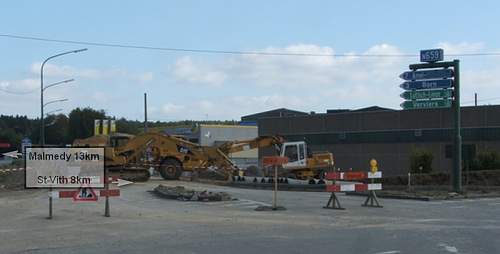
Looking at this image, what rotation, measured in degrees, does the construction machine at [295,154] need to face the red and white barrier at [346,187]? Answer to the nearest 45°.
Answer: approximately 90° to its left

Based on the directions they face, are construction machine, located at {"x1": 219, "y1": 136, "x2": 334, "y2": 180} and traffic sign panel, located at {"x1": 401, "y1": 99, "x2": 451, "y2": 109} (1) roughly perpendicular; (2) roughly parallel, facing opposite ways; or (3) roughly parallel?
roughly perpendicular

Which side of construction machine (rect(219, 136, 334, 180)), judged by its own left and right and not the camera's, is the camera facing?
left

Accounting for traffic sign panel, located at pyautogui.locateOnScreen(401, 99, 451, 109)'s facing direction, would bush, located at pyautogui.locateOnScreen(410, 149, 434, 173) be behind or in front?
behind

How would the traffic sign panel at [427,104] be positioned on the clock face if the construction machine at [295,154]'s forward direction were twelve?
The traffic sign panel is roughly at 8 o'clock from the construction machine.

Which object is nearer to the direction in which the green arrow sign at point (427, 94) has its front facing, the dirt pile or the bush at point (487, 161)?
the dirt pile

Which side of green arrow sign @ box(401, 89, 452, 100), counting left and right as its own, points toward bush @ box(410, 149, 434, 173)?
back

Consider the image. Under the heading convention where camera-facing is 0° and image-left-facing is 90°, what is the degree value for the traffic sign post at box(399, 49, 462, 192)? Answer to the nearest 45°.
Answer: approximately 0°

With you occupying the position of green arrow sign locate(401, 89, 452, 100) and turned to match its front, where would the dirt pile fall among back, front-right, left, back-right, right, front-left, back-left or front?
front-right
